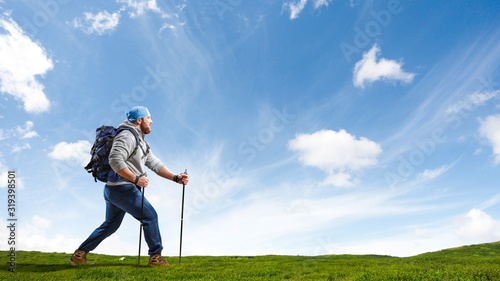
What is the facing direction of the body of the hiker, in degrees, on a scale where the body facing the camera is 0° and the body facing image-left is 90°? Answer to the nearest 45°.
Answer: approximately 270°
